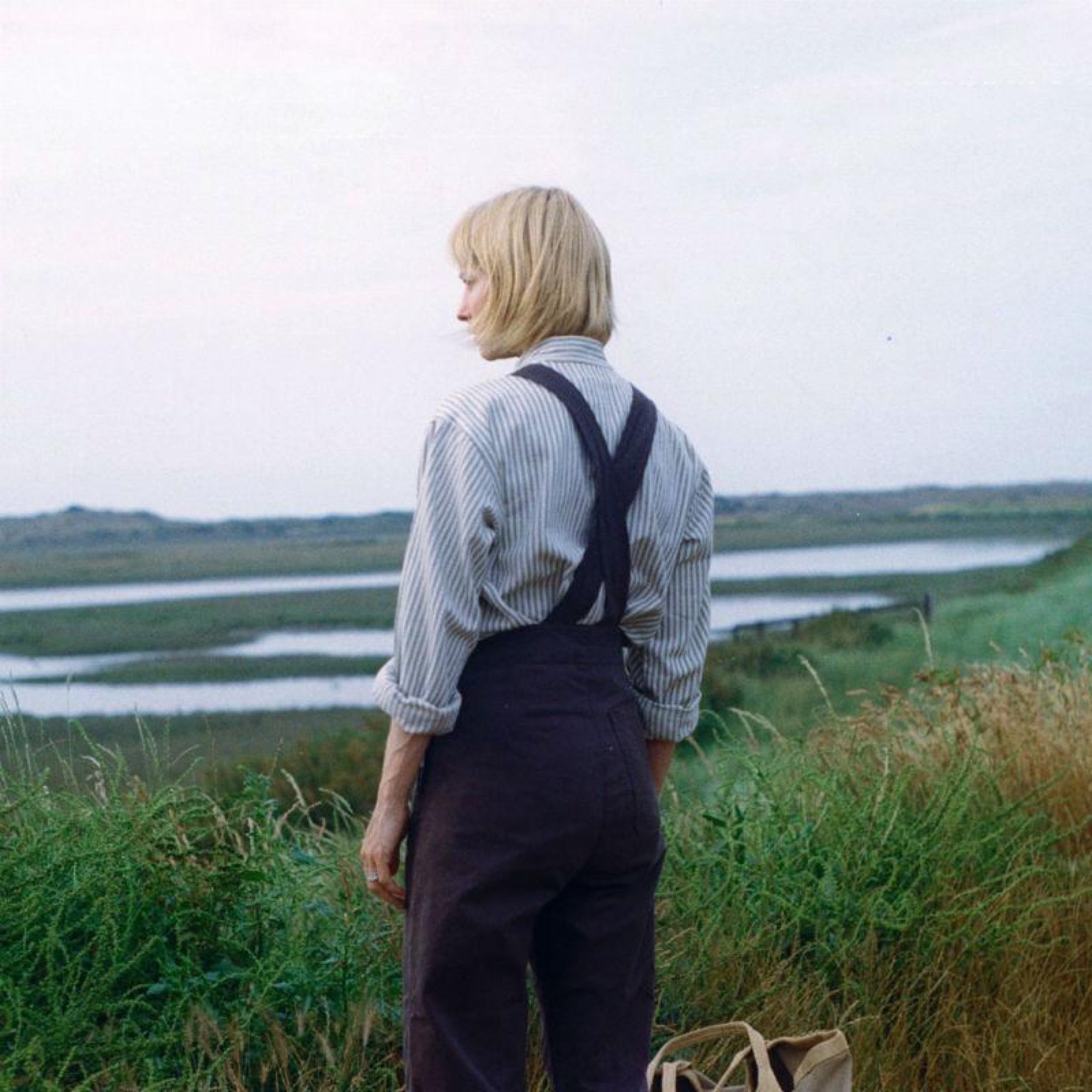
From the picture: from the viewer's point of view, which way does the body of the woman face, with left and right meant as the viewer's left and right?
facing away from the viewer and to the left of the viewer
